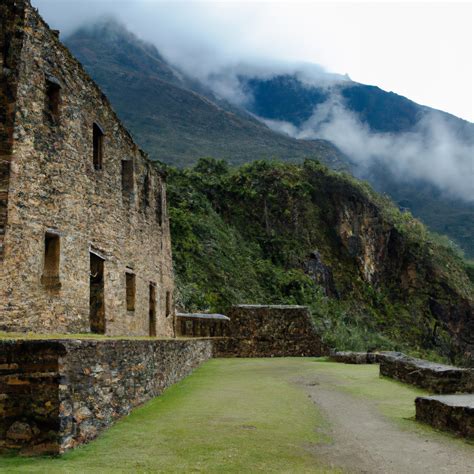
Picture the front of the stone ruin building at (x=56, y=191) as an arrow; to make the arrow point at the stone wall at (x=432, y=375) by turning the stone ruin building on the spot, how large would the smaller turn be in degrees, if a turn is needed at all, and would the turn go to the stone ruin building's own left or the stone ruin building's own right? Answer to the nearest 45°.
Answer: approximately 45° to the stone ruin building's own left

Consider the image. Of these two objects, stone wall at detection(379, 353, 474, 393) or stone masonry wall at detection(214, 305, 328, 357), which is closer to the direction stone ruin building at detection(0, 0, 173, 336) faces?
the stone wall

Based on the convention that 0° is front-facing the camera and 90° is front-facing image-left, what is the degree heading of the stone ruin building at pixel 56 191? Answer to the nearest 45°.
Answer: approximately 315°

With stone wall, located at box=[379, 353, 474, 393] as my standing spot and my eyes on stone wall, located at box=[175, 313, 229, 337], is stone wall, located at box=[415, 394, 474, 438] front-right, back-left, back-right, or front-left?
back-left

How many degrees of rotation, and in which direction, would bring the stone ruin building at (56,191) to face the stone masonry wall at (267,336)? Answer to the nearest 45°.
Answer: approximately 90° to its left

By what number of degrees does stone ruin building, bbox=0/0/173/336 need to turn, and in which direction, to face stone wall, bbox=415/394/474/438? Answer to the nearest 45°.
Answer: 0° — it already faces it
